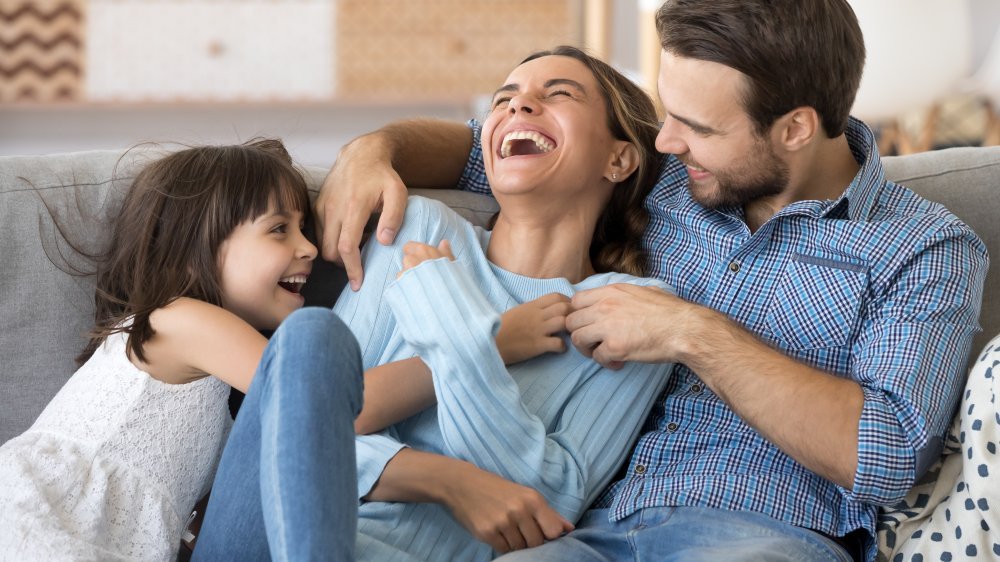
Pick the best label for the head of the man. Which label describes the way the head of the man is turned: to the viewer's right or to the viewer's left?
to the viewer's left

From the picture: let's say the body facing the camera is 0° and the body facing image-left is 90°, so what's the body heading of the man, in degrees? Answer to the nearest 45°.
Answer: approximately 45°

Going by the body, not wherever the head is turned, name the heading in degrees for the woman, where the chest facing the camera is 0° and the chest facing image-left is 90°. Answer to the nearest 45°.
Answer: approximately 45°

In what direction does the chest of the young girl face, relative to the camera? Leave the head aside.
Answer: to the viewer's right
